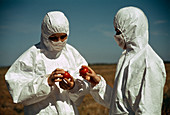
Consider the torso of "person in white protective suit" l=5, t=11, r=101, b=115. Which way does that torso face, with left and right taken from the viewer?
facing the viewer and to the right of the viewer
